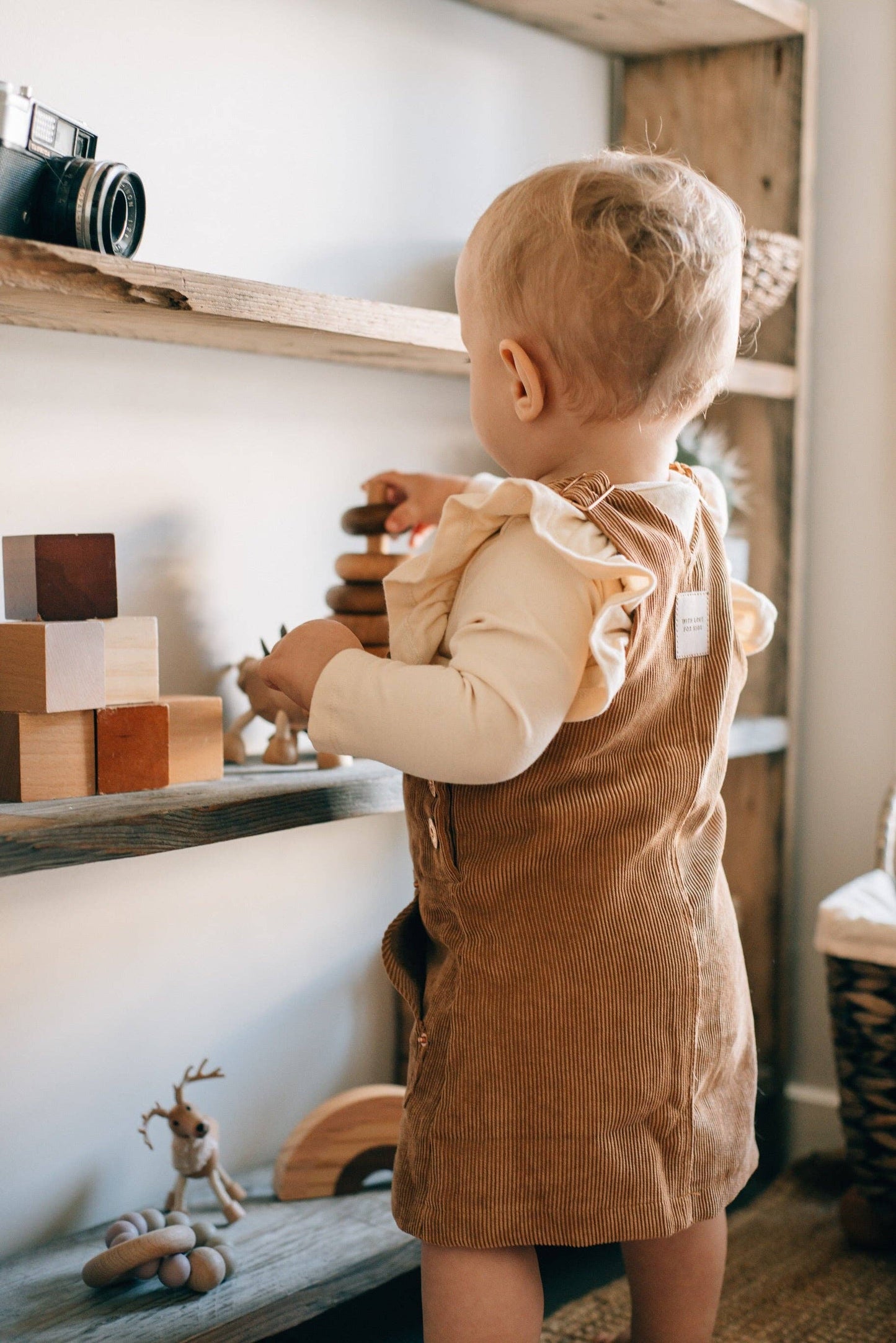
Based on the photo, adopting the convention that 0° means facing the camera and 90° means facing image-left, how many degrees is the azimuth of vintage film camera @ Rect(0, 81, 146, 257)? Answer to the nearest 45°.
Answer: approximately 315°

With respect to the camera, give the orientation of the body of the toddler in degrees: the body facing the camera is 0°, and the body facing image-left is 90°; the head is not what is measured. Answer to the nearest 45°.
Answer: approximately 135°

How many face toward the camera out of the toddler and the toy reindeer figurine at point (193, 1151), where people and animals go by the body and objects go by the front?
1

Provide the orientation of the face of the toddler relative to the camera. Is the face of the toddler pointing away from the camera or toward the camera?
away from the camera

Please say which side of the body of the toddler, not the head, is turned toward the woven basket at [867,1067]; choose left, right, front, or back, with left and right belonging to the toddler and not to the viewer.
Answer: right

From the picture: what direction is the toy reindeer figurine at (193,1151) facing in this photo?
toward the camera
